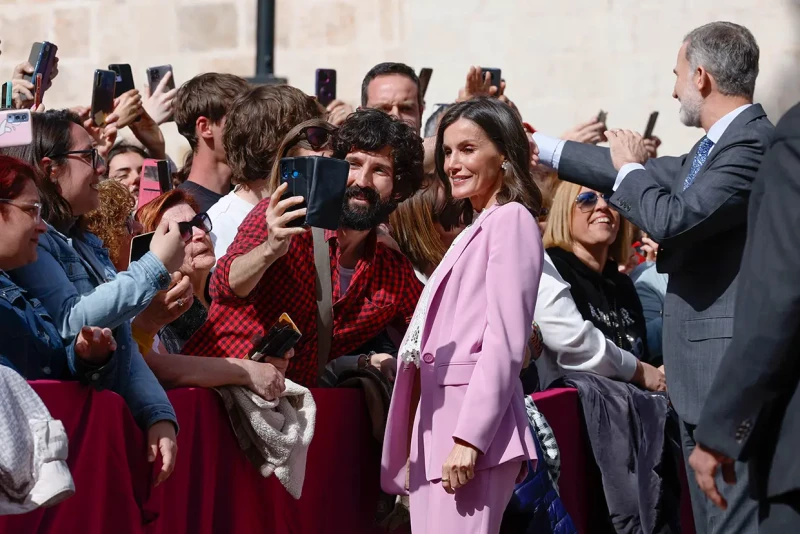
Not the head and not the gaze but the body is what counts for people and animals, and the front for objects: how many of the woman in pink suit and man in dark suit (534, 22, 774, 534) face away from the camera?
0

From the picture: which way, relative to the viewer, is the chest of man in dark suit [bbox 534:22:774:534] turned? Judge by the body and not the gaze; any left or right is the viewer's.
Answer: facing to the left of the viewer

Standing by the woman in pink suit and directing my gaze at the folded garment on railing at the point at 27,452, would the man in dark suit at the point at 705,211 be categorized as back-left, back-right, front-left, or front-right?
back-left

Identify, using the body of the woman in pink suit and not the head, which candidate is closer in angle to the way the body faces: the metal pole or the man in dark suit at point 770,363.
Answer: the man in dark suit

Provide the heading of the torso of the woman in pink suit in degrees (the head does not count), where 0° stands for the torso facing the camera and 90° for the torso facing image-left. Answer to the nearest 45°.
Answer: approximately 45°

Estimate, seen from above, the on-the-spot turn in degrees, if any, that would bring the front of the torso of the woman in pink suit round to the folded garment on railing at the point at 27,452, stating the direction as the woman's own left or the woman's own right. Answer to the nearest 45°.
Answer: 0° — they already face it

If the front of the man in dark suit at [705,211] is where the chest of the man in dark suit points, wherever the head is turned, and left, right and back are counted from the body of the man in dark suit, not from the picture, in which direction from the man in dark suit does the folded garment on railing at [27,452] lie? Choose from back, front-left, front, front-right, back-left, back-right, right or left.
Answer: front-left

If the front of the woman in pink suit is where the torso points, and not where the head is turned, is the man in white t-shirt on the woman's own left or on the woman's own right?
on the woman's own right

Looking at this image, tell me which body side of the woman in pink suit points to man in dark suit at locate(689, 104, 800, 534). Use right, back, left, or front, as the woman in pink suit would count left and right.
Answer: left
